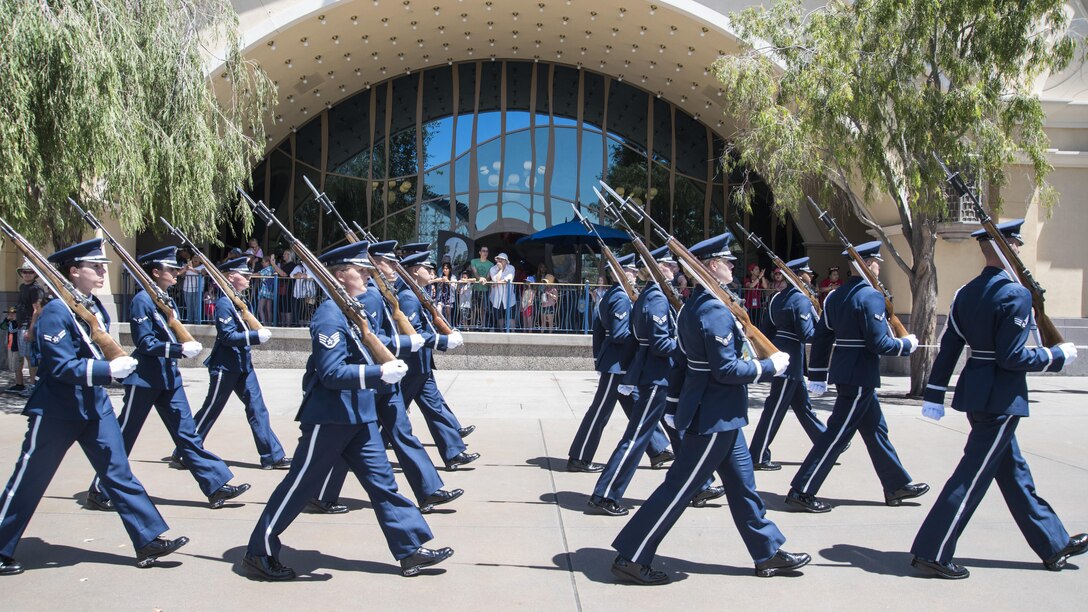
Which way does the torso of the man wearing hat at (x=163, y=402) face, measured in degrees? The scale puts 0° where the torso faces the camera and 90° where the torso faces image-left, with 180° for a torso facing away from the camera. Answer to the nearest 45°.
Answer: approximately 270°

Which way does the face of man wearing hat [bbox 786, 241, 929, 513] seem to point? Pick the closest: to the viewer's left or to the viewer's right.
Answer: to the viewer's right

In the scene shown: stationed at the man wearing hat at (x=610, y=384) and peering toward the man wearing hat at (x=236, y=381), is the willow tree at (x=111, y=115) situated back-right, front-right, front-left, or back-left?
front-right

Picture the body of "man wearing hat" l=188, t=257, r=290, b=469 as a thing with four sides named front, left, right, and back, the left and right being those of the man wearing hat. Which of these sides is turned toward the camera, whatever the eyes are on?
right

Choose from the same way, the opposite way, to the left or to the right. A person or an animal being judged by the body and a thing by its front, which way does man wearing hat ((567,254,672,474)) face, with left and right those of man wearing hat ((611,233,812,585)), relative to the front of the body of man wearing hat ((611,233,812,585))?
the same way

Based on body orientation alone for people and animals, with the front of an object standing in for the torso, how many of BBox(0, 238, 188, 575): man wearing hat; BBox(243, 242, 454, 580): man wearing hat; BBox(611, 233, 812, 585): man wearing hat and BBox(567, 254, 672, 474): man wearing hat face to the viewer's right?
4

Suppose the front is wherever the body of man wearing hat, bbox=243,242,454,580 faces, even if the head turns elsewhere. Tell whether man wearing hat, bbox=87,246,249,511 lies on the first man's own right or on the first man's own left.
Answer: on the first man's own left

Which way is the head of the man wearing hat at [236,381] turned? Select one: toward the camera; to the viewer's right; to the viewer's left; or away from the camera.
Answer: to the viewer's right

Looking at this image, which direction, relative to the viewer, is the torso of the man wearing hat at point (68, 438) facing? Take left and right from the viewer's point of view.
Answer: facing to the right of the viewer

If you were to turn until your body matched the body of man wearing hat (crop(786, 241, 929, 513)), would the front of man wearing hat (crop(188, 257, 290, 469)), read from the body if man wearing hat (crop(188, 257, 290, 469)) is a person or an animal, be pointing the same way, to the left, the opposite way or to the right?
the same way

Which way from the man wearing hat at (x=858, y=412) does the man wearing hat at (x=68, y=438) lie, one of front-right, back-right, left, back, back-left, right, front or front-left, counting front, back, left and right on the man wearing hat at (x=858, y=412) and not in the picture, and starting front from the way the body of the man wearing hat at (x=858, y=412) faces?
back

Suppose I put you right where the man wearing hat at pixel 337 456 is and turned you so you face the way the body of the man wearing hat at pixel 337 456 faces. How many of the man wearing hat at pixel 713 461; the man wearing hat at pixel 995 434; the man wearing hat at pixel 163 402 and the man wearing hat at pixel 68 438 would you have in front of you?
2

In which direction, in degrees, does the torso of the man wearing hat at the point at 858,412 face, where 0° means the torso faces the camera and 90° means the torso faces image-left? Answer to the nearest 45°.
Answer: approximately 225°

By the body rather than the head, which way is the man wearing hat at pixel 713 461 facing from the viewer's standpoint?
to the viewer's right

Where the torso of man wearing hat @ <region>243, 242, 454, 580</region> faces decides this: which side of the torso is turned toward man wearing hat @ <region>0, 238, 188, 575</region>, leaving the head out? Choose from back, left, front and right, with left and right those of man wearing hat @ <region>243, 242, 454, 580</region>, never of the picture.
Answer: back

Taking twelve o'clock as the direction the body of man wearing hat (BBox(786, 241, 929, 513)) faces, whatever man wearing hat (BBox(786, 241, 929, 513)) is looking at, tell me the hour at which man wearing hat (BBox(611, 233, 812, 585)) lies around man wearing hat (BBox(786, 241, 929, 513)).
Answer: man wearing hat (BBox(611, 233, 812, 585)) is roughly at 5 o'clock from man wearing hat (BBox(786, 241, 929, 513)).

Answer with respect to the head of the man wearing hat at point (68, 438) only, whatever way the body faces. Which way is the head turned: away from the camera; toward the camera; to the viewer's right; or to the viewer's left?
to the viewer's right

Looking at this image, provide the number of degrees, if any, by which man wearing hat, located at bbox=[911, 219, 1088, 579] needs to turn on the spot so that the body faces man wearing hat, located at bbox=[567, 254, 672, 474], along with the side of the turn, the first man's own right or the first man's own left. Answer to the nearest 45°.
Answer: approximately 90° to the first man's own left

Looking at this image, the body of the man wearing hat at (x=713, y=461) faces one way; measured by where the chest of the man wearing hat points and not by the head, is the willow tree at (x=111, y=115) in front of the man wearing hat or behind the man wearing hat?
behind

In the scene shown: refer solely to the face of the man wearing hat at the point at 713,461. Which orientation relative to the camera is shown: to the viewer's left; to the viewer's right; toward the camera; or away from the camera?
to the viewer's right

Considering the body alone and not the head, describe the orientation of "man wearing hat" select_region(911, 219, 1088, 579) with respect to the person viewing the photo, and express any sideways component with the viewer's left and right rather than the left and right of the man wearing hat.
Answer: facing away from the viewer and to the right of the viewer
